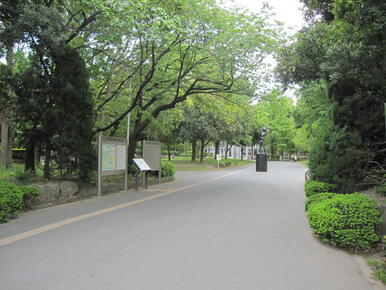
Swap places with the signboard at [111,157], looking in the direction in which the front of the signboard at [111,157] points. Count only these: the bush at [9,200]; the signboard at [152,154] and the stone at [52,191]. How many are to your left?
1

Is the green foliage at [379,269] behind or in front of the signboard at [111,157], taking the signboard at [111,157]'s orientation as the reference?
in front

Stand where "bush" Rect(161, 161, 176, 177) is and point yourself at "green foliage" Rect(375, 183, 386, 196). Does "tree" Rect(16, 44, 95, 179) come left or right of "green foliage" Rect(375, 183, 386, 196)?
right

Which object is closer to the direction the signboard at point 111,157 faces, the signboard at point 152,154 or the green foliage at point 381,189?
the green foliage

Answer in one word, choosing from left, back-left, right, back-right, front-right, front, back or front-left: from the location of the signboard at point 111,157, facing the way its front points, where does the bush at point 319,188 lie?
front

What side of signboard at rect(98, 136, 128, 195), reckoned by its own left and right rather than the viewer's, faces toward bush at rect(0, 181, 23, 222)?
right

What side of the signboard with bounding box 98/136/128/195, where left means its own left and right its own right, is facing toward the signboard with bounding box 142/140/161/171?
left

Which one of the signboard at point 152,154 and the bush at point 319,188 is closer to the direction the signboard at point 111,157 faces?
the bush

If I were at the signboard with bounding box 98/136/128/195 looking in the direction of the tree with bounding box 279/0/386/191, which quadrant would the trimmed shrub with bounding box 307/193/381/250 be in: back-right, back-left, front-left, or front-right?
front-right

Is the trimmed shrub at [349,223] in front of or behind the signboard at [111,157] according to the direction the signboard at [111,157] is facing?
in front

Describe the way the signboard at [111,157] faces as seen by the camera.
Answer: facing the viewer and to the right of the viewer

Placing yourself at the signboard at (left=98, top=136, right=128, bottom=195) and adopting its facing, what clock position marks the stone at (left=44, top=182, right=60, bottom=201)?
The stone is roughly at 3 o'clock from the signboard.

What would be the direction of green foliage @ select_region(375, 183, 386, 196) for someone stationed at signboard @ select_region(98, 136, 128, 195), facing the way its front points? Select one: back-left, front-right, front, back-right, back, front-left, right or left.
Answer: front

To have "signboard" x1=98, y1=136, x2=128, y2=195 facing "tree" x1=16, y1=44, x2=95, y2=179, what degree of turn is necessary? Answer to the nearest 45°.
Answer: approximately 90° to its right
